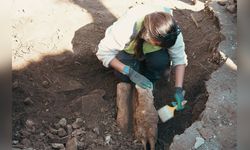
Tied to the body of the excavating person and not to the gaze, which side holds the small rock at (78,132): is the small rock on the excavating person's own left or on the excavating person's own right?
on the excavating person's own right

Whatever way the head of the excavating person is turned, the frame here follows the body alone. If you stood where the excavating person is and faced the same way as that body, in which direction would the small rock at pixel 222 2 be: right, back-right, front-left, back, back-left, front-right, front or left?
back-left

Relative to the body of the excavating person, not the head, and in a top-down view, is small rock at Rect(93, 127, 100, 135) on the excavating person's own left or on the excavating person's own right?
on the excavating person's own right

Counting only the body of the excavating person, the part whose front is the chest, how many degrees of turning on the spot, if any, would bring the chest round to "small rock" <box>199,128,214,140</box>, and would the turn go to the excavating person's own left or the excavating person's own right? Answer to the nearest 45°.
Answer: approximately 45° to the excavating person's own left

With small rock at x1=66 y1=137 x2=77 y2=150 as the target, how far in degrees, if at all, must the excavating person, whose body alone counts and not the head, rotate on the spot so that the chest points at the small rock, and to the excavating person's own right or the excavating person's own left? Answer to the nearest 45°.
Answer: approximately 45° to the excavating person's own right

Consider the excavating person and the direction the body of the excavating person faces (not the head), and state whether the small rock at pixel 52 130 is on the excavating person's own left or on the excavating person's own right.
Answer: on the excavating person's own right

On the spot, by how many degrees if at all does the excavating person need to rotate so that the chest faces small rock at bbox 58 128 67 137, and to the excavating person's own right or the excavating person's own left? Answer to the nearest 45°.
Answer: approximately 45° to the excavating person's own right

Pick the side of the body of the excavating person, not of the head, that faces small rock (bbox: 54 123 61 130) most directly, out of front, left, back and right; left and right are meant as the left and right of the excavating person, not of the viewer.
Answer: right

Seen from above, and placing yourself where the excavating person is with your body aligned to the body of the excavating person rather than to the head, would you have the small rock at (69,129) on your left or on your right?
on your right

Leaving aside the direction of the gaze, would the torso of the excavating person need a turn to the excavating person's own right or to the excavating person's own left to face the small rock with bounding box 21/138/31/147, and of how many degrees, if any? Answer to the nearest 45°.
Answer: approximately 45° to the excavating person's own right

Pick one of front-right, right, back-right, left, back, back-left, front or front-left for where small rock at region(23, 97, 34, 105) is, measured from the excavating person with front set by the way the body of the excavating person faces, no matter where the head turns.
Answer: right

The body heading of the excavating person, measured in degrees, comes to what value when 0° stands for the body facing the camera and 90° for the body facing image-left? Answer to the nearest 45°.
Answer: approximately 0°
